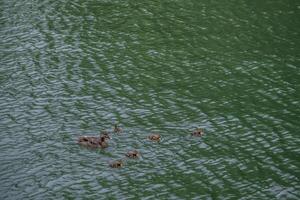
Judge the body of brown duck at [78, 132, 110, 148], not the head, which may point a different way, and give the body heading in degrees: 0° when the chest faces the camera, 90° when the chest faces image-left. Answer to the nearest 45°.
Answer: approximately 270°

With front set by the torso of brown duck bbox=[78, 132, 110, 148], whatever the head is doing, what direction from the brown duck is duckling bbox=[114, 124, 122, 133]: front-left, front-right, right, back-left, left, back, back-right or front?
front-left

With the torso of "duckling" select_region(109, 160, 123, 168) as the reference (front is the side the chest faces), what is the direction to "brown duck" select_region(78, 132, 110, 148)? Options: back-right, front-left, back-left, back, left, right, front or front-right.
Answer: back-left

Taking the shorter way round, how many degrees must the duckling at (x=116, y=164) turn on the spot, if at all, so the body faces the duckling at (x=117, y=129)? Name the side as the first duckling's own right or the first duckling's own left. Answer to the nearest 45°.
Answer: approximately 90° to the first duckling's own left

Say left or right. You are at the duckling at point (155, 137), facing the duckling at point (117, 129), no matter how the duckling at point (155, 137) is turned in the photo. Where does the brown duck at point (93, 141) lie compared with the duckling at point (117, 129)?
left

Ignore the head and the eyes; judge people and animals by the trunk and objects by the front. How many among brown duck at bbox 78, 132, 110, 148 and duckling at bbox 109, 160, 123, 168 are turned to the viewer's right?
2

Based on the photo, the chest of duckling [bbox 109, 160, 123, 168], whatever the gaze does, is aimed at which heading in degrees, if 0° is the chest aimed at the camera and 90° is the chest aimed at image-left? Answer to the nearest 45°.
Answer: approximately 270°

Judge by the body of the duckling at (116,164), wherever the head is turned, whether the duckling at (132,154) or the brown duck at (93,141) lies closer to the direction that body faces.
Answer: the duckling

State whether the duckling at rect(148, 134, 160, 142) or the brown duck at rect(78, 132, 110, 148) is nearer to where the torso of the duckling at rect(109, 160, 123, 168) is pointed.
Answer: the duckling

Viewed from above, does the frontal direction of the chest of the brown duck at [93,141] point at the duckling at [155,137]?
yes

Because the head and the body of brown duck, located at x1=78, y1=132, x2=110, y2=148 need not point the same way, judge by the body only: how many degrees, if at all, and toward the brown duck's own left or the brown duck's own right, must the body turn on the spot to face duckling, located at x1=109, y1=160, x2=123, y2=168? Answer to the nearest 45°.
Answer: approximately 45° to the brown duck's own right
